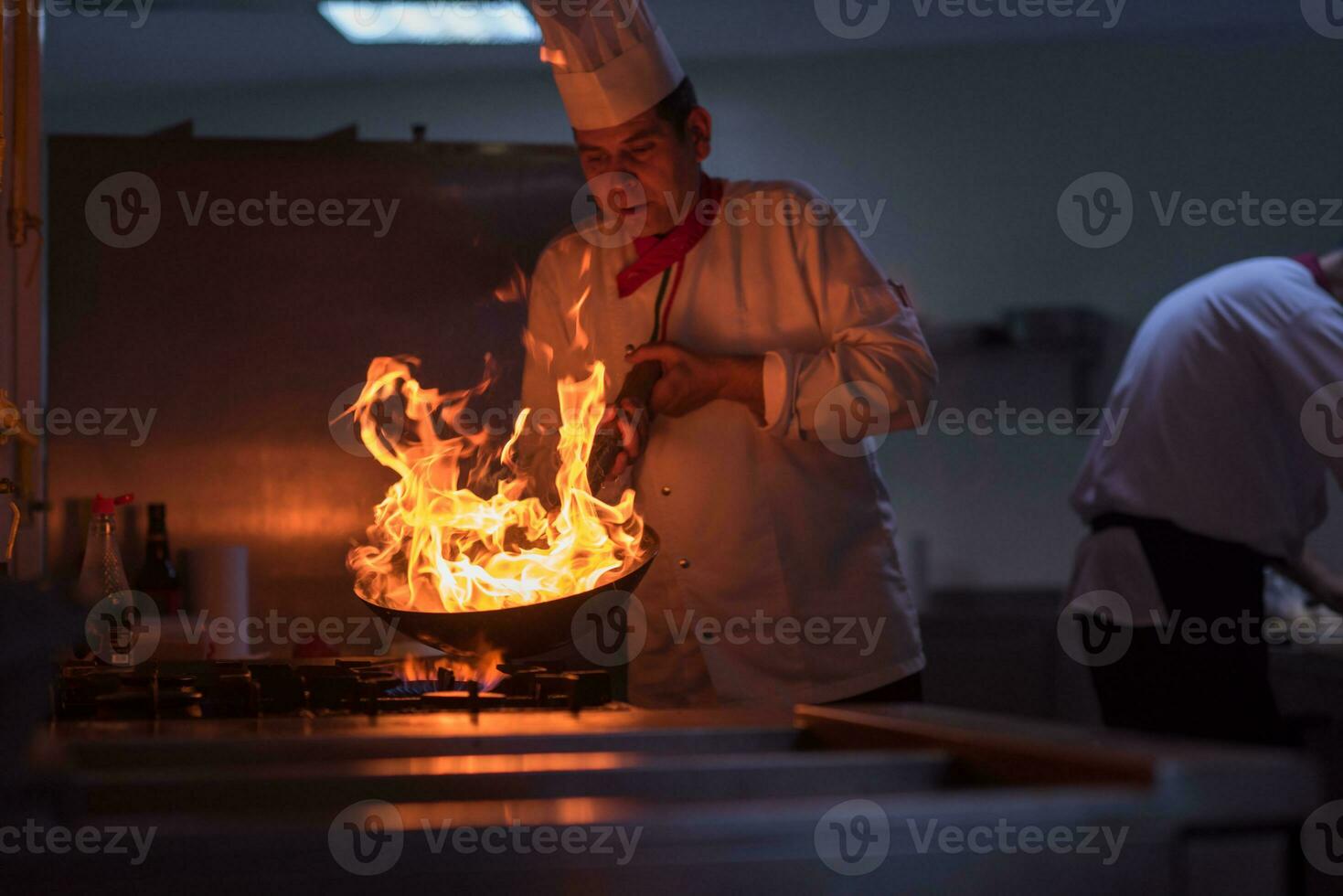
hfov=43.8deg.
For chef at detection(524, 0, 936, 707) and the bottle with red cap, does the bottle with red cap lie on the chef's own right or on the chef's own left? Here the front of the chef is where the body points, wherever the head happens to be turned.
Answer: on the chef's own right

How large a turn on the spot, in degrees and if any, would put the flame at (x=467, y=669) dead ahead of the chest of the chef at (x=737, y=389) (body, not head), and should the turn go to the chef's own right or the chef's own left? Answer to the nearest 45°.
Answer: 0° — they already face it

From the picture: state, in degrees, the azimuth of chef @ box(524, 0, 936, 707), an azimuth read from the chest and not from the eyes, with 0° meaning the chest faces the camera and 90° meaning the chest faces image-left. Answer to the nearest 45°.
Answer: approximately 45°

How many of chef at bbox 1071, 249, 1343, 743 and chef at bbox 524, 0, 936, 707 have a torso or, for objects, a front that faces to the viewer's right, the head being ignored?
1

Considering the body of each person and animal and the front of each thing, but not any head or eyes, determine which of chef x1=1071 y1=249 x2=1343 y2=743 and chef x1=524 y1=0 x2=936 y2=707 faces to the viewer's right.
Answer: chef x1=1071 y1=249 x2=1343 y2=743

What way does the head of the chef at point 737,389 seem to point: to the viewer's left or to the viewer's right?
to the viewer's left

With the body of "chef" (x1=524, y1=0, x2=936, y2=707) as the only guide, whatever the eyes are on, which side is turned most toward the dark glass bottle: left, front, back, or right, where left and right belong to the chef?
right

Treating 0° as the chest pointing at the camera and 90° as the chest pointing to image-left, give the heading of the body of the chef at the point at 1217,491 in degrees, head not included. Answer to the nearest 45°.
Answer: approximately 270°
